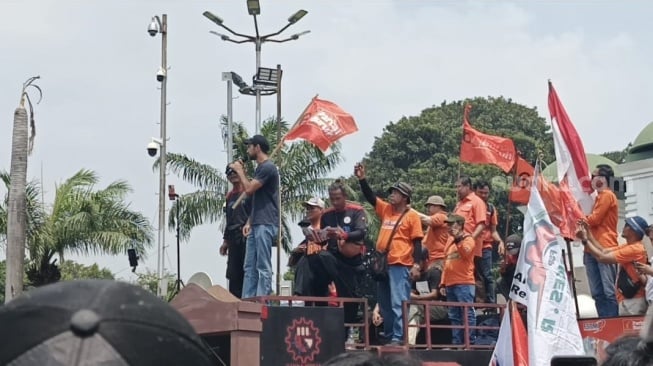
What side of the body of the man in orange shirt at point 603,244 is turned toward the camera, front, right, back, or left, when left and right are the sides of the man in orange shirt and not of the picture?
left

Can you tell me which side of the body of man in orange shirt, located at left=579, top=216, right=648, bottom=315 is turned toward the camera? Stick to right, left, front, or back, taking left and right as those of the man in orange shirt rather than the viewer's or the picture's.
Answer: left

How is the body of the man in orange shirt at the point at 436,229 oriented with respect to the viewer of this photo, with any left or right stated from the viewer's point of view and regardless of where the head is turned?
facing to the left of the viewer

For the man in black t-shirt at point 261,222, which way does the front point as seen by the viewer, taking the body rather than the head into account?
to the viewer's left

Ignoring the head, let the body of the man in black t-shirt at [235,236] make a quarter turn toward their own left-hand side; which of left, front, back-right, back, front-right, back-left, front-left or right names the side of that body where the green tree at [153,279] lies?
back

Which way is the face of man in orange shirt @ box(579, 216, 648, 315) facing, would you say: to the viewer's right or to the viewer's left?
to the viewer's left

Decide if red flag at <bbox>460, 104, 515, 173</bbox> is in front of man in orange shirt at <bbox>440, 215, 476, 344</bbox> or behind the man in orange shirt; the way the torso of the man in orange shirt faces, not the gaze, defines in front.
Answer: behind
